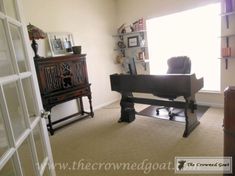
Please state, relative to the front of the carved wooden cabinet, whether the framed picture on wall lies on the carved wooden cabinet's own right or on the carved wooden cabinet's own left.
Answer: on the carved wooden cabinet's own left

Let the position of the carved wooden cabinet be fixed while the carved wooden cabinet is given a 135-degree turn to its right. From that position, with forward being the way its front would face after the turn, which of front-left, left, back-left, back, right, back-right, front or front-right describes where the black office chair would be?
back

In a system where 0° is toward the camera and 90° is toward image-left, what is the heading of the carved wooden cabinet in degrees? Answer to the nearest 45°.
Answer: approximately 315°

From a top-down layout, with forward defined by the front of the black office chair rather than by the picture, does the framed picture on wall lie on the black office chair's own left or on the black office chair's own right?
on the black office chair's own right

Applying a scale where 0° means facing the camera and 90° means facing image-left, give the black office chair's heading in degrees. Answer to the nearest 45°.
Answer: approximately 45°

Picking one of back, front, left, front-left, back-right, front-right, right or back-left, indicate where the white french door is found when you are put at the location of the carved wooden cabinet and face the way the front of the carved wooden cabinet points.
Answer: front-right
